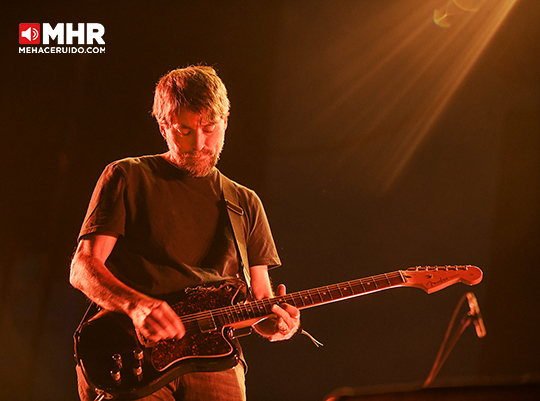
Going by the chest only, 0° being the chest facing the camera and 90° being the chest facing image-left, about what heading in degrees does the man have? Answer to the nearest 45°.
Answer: approximately 315°
